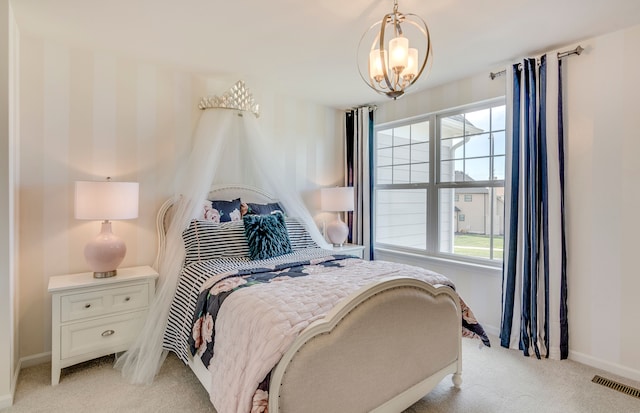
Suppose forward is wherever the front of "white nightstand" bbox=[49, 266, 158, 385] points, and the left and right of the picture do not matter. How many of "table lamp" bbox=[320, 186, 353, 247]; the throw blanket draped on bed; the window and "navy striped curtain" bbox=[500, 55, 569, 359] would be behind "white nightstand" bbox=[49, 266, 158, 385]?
0

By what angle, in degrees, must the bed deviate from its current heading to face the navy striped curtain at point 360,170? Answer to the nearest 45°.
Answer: approximately 135° to its left

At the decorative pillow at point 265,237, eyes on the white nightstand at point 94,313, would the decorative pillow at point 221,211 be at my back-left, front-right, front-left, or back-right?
front-right

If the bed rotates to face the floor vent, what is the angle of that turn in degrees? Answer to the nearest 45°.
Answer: approximately 45° to its left

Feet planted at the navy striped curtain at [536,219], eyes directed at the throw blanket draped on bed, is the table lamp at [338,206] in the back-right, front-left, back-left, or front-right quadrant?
front-right

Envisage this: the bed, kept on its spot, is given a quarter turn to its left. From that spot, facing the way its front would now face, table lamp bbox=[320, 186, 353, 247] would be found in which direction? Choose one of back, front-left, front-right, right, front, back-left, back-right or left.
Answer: front-left

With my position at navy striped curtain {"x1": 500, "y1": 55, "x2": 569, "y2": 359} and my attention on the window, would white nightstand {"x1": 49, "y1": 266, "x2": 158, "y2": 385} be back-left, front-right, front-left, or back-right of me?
front-left

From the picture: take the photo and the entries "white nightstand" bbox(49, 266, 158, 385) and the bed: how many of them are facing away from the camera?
0

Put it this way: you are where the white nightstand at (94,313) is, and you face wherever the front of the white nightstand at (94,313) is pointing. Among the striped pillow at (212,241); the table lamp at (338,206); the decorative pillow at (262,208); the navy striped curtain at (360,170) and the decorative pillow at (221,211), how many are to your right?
0

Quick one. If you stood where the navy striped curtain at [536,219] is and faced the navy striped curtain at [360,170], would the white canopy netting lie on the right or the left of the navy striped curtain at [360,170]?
left

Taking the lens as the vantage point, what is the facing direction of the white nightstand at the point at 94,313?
facing the viewer and to the right of the viewer

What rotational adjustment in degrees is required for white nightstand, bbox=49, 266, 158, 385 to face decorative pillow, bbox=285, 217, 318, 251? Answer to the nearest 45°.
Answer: approximately 45° to its left
